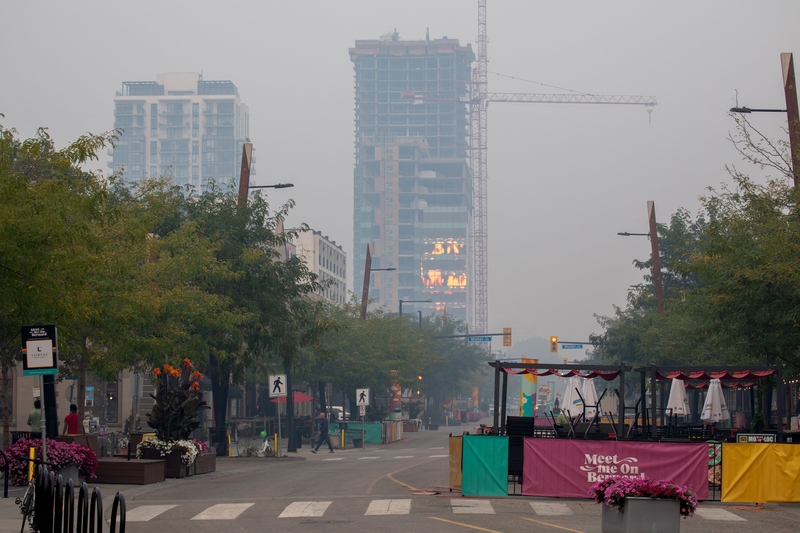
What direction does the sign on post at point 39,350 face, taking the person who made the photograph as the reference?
facing the viewer

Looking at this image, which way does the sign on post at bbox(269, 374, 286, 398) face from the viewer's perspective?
toward the camera

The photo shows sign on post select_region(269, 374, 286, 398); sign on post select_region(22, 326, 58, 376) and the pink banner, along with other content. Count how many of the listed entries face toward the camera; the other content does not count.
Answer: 3

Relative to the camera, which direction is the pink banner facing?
toward the camera

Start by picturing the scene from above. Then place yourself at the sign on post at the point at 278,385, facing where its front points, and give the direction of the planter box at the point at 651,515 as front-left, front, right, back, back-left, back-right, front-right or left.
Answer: front

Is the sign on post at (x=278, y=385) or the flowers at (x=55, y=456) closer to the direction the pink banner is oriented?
the flowers

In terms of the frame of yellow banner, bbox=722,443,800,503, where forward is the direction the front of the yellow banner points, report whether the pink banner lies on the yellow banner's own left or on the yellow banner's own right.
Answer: on the yellow banner's own right
